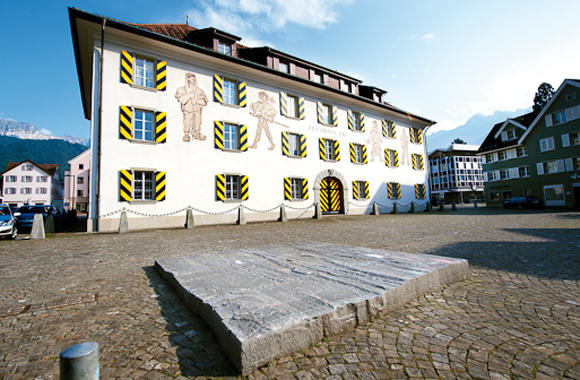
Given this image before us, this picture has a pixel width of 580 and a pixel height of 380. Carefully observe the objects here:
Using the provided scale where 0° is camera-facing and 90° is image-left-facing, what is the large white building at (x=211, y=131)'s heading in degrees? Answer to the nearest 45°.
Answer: approximately 315°

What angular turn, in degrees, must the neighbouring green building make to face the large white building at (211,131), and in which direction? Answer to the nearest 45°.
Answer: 0° — it already faces it

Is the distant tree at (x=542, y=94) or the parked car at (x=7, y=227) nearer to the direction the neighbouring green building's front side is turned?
the parked car

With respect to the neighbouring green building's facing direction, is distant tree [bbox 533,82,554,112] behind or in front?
behind

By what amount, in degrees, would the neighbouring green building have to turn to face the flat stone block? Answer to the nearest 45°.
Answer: approximately 45° to its left

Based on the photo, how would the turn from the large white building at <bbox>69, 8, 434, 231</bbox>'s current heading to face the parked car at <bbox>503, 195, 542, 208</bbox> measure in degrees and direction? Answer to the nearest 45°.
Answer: approximately 45° to its left

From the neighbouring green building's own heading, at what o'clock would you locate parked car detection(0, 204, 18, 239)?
The parked car is roughly at 11 o'clock from the neighbouring green building.
